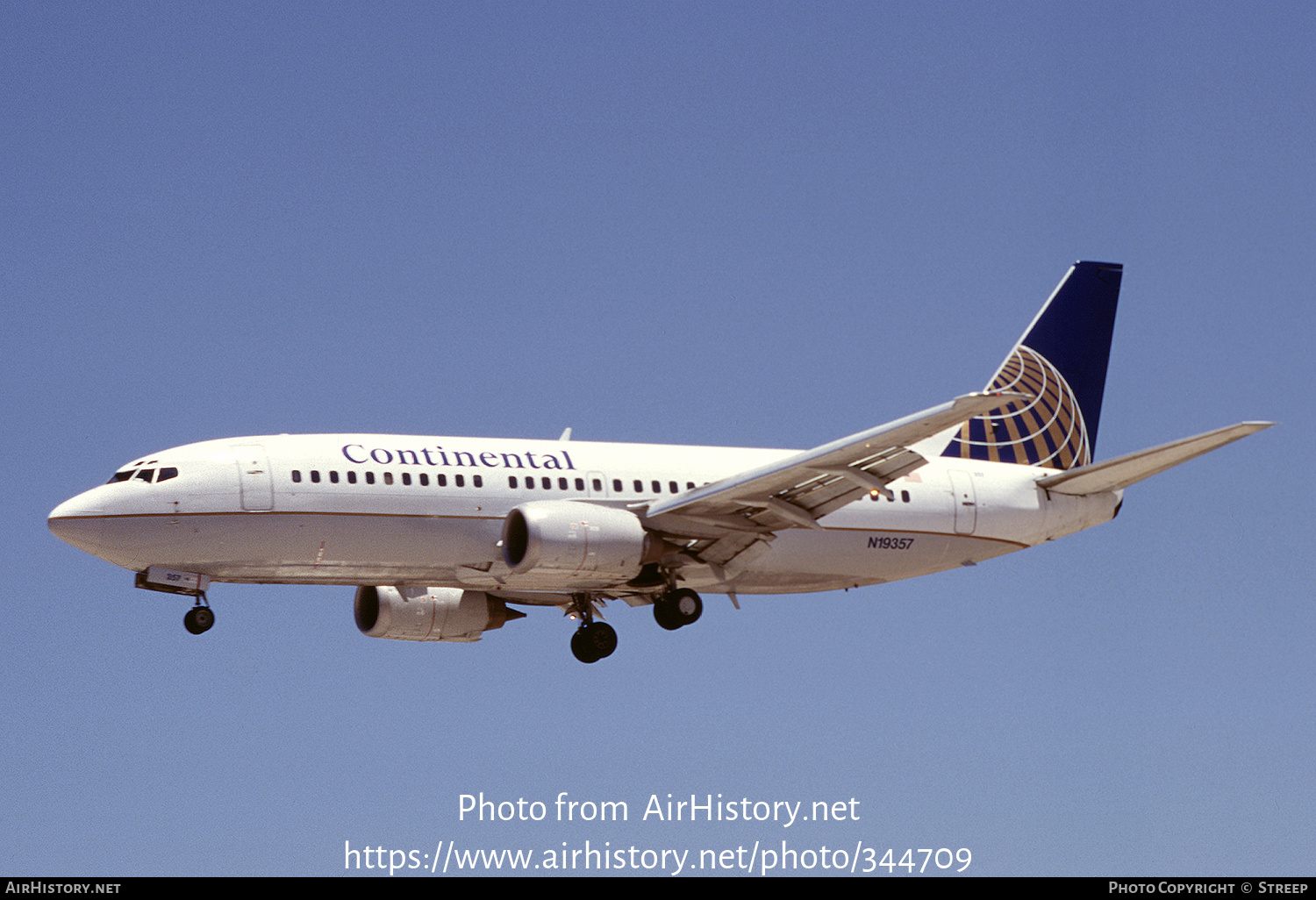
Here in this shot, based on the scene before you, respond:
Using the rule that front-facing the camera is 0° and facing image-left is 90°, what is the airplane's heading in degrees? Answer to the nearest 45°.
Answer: approximately 45°
